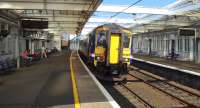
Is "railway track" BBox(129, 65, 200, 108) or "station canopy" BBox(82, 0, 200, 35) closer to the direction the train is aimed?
the railway track

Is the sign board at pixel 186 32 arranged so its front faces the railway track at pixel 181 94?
yes

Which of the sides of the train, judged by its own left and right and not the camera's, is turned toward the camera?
front

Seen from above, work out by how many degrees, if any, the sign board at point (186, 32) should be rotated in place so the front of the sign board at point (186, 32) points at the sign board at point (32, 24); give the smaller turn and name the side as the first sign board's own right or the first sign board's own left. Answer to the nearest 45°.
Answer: approximately 45° to the first sign board's own right

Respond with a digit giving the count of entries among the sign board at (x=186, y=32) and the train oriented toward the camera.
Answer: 2

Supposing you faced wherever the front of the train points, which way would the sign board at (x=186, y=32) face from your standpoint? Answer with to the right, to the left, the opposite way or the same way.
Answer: the same way

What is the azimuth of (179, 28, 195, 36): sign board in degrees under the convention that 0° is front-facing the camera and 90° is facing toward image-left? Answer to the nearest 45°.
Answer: approximately 0°

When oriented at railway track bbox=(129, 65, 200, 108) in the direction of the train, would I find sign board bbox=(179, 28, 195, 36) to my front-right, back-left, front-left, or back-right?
front-right
